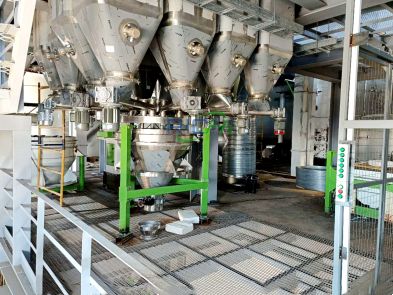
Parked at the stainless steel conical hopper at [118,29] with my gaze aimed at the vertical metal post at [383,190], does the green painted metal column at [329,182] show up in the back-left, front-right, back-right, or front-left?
front-left

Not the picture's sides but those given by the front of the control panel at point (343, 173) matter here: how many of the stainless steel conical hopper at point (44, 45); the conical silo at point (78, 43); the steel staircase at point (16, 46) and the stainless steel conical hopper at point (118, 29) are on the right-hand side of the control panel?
4

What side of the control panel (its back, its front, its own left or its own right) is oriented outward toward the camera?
front

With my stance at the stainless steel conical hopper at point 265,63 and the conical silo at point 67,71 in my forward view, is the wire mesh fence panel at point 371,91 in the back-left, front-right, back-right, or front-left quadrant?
back-left

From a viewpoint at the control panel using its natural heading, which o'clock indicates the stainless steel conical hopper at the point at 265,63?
The stainless steel conical hopper is roughly at 5 o'clock from the control panel.

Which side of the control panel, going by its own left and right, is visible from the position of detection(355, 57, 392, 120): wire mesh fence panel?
back

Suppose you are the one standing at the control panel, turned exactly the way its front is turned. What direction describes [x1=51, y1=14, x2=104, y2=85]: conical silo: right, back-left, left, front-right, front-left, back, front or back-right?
right

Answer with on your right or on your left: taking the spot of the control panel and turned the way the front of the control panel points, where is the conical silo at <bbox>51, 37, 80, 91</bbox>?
on your right

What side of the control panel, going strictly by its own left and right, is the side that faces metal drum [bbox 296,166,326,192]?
back

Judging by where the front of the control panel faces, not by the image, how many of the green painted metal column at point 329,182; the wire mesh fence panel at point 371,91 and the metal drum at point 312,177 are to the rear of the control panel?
3

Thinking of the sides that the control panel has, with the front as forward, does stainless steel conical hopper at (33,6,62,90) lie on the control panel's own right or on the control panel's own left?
on the control panel's own right

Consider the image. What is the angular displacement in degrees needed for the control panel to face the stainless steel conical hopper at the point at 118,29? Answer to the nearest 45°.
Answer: approximately 90° to its right

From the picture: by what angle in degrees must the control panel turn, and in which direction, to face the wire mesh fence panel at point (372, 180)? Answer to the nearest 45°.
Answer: approximately 180°

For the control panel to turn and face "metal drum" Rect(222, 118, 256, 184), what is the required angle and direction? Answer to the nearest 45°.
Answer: approximately 135° to its right

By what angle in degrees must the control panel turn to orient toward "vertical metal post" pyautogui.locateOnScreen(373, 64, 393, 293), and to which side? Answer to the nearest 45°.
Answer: approximately 90° to its left
